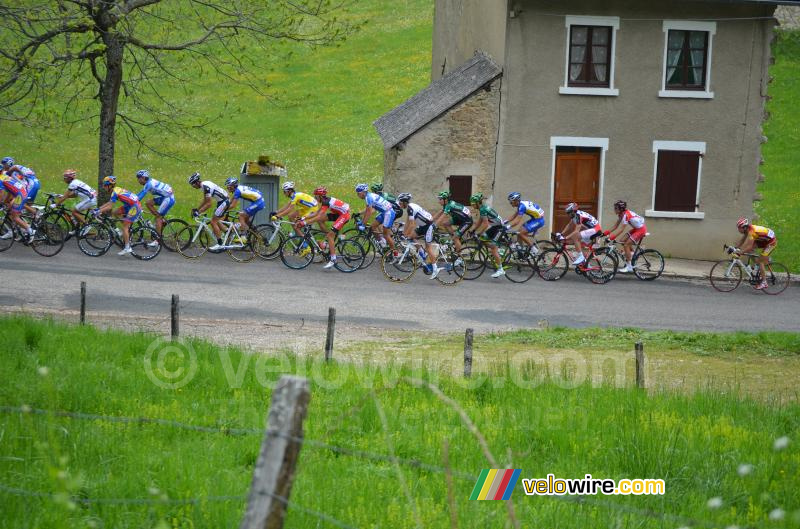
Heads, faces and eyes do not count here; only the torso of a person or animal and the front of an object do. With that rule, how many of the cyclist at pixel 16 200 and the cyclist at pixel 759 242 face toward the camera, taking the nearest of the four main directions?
0
